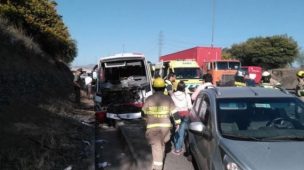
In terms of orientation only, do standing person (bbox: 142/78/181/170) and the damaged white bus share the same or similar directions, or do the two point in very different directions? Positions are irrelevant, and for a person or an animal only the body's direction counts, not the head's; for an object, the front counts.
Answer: very different directions

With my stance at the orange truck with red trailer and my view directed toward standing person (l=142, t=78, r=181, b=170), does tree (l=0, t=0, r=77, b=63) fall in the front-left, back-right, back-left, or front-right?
front-right

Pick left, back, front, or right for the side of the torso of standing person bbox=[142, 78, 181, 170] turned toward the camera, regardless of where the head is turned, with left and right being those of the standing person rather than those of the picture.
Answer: back

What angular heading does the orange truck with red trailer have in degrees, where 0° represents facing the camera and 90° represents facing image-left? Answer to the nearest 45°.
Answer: approximately 315°

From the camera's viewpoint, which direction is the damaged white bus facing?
toward the camera

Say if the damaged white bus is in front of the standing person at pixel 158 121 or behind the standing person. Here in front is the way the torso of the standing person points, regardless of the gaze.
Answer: in front

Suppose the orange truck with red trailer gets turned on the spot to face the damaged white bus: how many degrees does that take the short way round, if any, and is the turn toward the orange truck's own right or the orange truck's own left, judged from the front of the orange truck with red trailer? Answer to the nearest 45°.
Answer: approximately 45° to the orange truck's own right

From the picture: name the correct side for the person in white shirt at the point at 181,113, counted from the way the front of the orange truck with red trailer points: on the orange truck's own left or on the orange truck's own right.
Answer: on the orange truck's own right

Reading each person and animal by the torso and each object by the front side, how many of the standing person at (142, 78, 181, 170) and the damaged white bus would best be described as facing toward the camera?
1

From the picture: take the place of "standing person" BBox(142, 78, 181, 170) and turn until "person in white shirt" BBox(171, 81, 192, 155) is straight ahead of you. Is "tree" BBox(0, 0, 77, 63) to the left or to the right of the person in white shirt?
left

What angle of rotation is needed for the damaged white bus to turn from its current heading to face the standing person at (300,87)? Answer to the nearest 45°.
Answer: approximately 90° to its left

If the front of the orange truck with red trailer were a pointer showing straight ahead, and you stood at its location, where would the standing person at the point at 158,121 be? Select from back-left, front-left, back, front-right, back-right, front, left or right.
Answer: front-right
